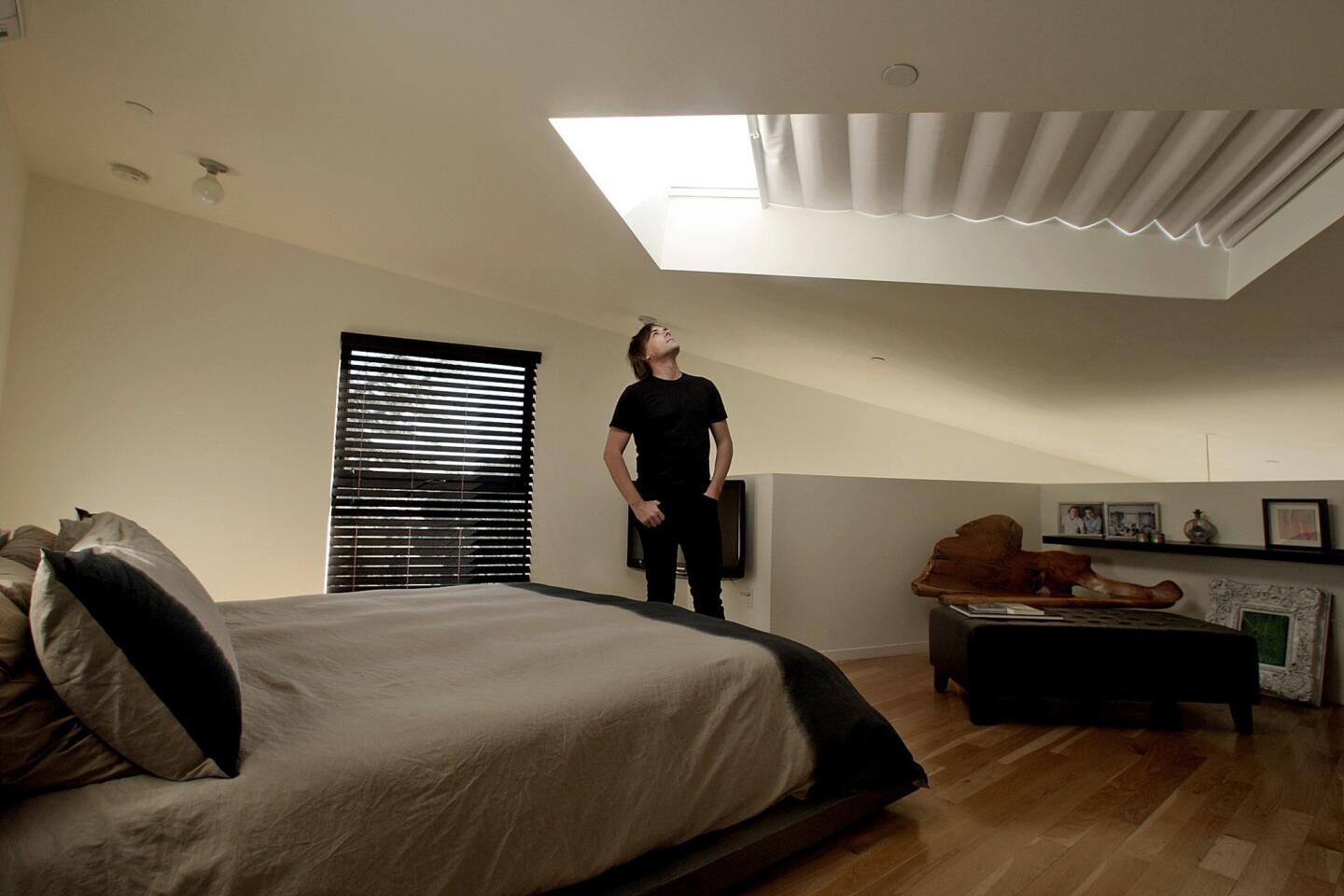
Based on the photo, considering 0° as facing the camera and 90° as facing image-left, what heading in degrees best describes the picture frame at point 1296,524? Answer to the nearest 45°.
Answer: approximately 0°

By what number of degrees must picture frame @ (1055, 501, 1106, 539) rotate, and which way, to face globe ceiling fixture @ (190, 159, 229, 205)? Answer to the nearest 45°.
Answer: approximately 45° to its right

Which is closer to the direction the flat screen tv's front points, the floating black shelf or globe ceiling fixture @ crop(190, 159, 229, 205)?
the globe ceiling fixture

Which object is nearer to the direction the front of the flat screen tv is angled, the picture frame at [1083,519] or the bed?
the bed

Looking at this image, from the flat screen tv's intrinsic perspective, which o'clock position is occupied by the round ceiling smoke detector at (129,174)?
The round ceiling smoke detector is roughly at 1 o'clock from the flat screen tv.

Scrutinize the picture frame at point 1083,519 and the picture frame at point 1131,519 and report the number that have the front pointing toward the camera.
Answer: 2

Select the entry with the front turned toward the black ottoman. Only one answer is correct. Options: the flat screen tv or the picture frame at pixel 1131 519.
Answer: the picture frame

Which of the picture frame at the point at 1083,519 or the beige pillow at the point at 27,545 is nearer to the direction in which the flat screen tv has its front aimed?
the beige pillow

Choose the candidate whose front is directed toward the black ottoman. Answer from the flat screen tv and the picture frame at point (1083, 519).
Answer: the picture frame

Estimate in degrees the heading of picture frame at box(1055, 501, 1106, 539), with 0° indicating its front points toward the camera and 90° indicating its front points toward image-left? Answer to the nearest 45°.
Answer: approximately 0°
